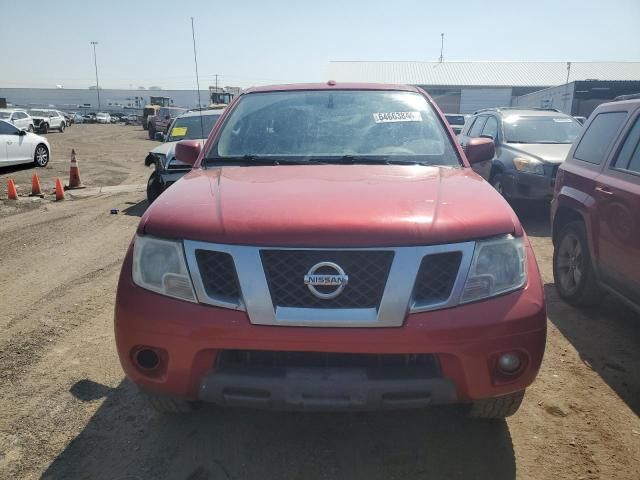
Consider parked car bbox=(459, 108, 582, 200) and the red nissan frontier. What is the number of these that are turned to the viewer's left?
0

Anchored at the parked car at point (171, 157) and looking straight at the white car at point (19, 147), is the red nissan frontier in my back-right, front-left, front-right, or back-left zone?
back-left

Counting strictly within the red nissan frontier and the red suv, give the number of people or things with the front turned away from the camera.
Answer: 0

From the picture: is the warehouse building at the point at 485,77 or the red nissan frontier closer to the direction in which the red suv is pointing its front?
the red nissan frontier

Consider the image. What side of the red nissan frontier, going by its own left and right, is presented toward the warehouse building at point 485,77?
back

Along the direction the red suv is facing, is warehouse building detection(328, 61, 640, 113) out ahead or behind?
behind

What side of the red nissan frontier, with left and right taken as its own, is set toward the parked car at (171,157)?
back

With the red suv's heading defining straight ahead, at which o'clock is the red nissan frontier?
The red nissan frontier is roughly at 2 o'clock from the red suv.

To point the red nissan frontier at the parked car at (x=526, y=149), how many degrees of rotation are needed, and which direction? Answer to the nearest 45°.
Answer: approximately 135° to its left

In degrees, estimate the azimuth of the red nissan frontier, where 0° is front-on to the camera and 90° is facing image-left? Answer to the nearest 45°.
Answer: approximately 0°

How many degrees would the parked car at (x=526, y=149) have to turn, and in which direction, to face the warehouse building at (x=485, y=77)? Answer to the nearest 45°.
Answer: approximately 135° to its left
